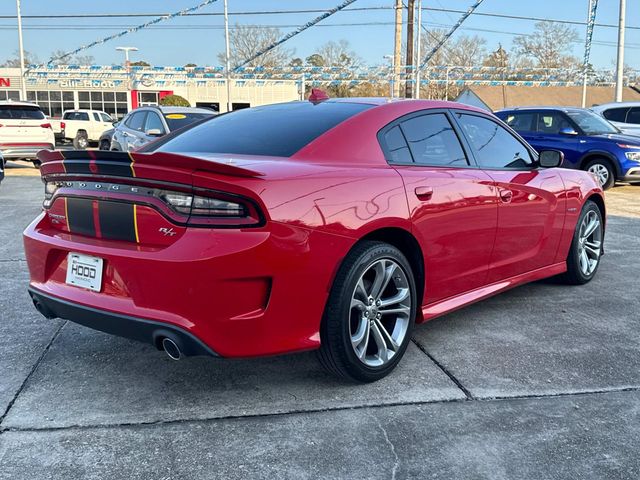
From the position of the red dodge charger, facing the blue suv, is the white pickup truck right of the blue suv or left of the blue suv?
left

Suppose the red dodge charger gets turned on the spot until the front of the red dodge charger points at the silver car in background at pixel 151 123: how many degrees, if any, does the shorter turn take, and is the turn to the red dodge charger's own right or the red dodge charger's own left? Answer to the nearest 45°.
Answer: approximately 45° to the red dodge charger's own left

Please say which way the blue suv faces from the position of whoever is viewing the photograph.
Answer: facing the viewer and to the right of the viewer

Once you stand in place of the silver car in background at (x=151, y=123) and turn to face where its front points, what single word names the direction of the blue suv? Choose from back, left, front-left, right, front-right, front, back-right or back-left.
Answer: front-left

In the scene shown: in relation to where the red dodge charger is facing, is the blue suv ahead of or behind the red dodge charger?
ahead

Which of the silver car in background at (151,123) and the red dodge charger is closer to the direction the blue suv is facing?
the red dodge charger

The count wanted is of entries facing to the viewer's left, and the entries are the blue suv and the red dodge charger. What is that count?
0

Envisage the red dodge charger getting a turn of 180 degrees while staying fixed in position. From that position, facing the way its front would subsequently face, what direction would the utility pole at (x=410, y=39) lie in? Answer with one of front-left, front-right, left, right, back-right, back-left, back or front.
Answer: back-right

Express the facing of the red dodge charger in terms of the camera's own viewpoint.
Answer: facing away from the viewer and to the right of the viewer
